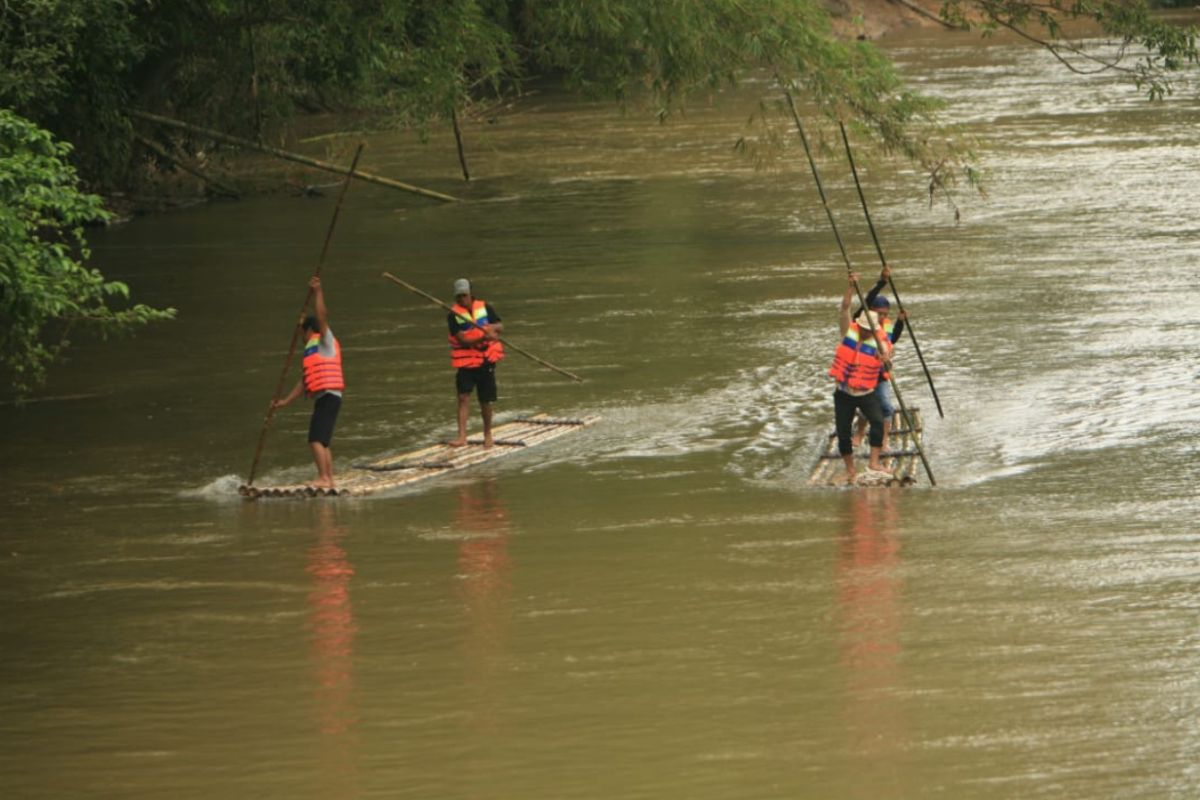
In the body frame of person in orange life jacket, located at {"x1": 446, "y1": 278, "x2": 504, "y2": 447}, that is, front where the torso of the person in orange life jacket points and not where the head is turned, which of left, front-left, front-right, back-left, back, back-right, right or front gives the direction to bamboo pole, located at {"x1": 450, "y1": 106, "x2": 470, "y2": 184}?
back

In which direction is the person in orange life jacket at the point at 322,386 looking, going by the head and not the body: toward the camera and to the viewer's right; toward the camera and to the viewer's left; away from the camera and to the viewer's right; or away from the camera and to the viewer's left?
away from the camera and to the viewer's left

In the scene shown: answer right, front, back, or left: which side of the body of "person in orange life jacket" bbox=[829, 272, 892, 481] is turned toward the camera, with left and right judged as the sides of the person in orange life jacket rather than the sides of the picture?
front

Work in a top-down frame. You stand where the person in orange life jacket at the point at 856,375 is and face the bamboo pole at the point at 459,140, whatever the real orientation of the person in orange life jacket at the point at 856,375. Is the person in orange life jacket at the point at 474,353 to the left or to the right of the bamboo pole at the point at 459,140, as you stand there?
left

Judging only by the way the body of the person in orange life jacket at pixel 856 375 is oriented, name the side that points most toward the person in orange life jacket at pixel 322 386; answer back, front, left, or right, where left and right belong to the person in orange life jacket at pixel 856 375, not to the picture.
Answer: right

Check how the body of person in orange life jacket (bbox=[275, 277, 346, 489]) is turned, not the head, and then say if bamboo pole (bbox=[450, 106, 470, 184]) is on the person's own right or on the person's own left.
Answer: on the person's own right

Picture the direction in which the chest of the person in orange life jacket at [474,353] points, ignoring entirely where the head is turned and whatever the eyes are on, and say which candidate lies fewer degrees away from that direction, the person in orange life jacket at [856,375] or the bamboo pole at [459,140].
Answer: the person in orange life jacket

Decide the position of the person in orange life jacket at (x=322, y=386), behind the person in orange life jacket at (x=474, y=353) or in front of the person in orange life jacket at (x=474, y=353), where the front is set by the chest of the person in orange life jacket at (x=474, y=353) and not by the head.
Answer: in front

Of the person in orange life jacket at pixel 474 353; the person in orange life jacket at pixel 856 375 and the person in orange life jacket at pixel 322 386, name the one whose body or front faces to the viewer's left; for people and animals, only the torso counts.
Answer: the person in orange life jacket at pixel 322 386

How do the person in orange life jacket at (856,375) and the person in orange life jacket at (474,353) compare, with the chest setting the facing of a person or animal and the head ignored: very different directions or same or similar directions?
same or similar directions

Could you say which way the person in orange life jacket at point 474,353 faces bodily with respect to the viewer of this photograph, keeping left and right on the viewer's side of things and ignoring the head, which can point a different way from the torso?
facing the viewer

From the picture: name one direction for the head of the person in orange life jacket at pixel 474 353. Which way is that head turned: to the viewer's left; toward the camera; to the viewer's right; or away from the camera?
toward the camera

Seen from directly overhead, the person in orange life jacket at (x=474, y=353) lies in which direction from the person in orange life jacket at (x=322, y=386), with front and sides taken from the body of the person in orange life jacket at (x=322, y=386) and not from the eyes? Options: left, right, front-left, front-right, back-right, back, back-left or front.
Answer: back-right

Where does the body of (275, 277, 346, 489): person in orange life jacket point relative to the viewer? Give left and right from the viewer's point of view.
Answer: facing to the left of the viewer

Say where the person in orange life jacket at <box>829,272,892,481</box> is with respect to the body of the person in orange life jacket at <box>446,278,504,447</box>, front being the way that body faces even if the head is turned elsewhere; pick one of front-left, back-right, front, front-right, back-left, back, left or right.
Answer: front-left
